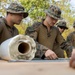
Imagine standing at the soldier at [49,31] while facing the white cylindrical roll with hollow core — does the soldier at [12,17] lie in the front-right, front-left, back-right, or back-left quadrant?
front-right

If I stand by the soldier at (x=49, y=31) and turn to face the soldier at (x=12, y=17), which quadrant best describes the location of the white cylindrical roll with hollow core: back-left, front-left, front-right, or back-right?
front-left

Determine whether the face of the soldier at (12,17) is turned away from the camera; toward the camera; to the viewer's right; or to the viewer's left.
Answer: to the viewer's right

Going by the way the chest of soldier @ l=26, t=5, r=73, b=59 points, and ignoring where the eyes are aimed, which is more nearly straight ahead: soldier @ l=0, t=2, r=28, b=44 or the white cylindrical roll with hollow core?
the white cylindrical roll with hollow core

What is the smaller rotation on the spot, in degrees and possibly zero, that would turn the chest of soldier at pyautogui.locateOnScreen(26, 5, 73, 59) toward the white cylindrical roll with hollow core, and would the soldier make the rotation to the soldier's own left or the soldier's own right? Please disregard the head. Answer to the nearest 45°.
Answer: approximately 45° to the soldier's own right

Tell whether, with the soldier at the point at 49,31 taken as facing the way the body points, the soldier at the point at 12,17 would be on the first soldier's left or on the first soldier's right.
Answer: on the first soldier's right

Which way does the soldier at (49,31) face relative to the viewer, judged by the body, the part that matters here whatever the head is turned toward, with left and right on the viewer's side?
facing the viewer and to the right of the viewer
